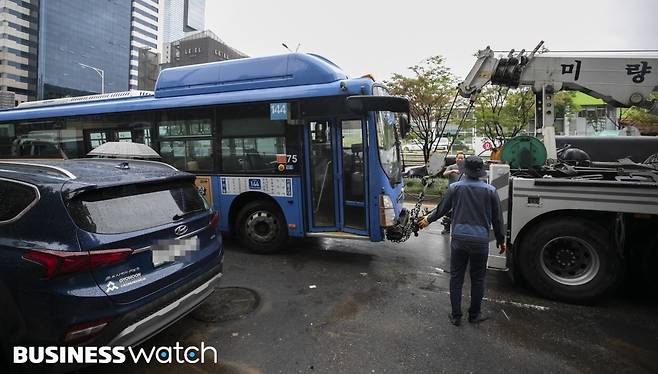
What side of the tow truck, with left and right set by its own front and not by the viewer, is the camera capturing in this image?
right

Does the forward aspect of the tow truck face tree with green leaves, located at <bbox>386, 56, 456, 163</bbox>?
no

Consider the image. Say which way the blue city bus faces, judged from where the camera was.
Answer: facing to the right of the viewer

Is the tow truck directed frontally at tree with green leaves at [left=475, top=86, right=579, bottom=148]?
no

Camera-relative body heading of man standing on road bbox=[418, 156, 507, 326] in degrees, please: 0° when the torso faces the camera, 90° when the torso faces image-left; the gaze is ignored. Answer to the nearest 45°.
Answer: approximately 180°

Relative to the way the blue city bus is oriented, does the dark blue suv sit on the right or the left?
on its right

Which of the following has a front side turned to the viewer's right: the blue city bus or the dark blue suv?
the blue city bus

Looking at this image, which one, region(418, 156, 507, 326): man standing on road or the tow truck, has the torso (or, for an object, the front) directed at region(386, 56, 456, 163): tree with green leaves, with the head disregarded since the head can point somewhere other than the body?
the man standing on road

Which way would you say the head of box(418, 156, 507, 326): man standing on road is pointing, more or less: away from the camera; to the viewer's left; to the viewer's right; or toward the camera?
away from the camera

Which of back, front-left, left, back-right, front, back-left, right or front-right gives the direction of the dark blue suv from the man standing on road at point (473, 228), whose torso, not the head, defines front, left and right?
back-left

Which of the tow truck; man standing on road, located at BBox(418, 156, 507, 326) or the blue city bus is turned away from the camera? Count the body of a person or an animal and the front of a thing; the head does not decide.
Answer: the man standing on road

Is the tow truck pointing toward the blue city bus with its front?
no

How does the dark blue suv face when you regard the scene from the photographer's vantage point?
facing away from the viewer and to the left of the viewer

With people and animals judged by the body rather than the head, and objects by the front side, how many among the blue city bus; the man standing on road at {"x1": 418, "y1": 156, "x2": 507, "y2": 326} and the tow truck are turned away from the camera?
1
